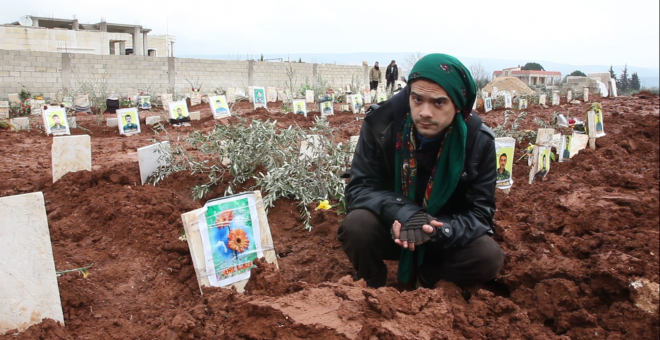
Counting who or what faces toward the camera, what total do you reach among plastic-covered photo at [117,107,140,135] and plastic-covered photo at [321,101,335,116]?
2

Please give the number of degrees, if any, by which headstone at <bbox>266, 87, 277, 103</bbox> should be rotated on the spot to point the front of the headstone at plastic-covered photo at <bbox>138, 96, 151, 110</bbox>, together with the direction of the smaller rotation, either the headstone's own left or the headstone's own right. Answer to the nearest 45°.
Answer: approximately 45° to the headstone's own right

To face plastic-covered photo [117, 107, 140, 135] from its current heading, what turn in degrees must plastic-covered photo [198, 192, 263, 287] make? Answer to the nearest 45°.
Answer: approximately 180°

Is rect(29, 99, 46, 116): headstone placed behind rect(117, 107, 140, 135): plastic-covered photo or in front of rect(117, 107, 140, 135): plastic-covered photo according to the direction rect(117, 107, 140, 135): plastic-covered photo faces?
behind

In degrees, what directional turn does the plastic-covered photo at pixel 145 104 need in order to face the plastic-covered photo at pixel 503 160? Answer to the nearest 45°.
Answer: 0° — it already faces it

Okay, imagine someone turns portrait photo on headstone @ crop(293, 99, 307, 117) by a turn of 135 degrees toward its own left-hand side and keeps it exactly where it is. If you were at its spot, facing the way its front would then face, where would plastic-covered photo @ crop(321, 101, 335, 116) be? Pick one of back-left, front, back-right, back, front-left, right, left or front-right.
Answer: front

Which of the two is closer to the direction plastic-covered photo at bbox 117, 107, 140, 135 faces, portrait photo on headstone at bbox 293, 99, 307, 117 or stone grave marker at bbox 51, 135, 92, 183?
the stone grave marker
